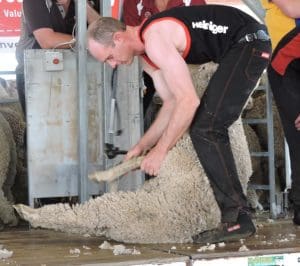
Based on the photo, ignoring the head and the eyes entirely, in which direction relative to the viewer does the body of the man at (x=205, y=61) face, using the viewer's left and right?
facing to the left of the viewer

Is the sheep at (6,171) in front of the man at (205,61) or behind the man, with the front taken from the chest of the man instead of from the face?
in front
